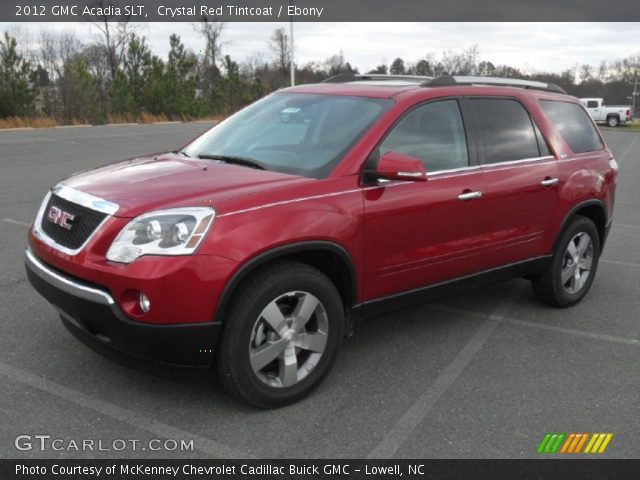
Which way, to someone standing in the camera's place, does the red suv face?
facing the viewer and to the left of the viewer

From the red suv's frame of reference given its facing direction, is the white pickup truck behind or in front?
behind
